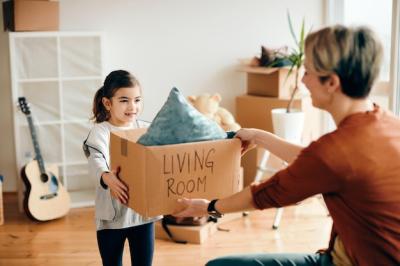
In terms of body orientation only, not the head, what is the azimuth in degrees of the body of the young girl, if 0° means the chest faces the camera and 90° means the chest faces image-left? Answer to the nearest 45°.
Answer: approximately 315°

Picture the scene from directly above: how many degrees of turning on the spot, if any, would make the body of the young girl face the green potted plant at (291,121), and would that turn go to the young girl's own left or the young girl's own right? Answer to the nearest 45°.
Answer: approximately 90° to the young girl's own left

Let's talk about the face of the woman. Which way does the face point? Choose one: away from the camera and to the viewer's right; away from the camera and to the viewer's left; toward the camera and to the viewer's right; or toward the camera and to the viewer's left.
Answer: away from the camera and to the viewer's left

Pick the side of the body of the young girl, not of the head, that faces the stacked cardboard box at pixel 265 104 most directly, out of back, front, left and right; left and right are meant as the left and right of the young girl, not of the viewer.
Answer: left

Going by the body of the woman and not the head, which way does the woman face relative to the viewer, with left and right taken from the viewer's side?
facing away from the viewer and to the left of the viewer

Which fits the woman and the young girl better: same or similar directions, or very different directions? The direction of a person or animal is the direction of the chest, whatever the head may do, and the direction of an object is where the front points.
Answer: very different directions

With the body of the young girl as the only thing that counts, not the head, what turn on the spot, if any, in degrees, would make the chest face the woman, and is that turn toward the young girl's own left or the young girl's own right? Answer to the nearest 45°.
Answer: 0° — they already face them

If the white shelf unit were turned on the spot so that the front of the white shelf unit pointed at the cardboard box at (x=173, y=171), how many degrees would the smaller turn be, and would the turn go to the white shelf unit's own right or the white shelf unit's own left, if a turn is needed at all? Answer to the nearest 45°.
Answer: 0° — it already faces it
